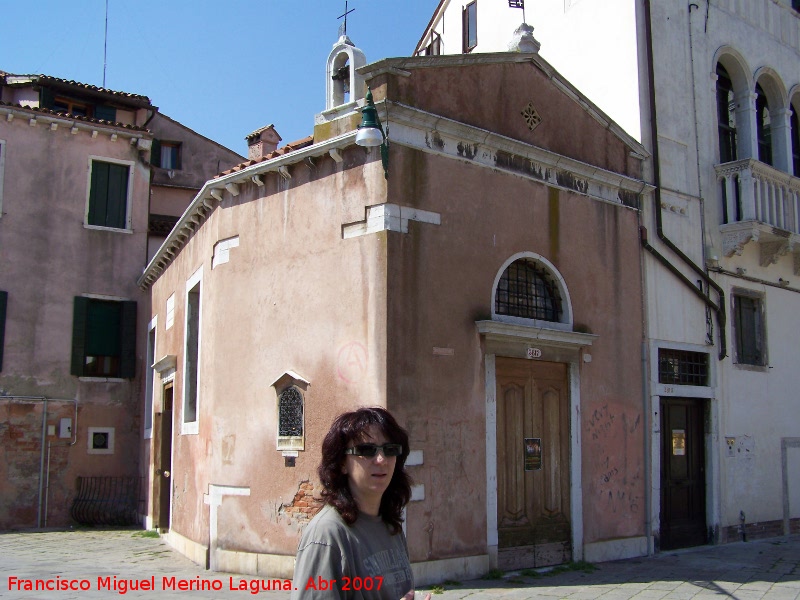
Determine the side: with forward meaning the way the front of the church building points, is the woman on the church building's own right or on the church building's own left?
on the church building's own right

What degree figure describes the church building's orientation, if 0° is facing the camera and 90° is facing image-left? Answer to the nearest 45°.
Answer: approximately 315°

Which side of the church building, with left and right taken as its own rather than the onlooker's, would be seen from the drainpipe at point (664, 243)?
left

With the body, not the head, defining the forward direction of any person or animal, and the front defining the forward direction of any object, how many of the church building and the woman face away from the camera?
0

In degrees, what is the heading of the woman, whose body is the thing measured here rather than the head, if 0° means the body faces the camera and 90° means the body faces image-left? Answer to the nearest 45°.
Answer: approximately 315°

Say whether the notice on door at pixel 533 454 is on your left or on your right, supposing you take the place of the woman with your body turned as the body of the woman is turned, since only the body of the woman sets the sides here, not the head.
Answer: on your left
